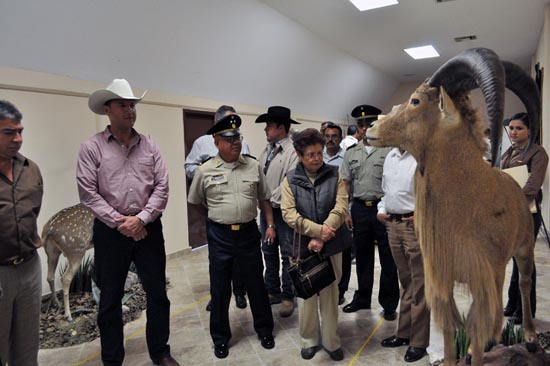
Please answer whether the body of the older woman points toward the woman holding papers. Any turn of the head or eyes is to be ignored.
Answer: no

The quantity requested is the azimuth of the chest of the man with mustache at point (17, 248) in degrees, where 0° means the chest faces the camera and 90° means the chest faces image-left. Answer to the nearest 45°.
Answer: approximately 315°

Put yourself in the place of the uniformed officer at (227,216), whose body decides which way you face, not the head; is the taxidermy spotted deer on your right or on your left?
on your right

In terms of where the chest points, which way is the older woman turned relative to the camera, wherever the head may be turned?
toward the camera

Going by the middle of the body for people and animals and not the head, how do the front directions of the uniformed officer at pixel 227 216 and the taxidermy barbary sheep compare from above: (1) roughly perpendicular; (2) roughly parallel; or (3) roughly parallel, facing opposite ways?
roughly perpendicular

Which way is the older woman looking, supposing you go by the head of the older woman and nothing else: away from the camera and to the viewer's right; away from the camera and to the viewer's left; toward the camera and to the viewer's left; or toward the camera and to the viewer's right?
toward the camera and to the viewer's right

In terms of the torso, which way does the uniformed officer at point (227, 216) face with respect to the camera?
toward the camera

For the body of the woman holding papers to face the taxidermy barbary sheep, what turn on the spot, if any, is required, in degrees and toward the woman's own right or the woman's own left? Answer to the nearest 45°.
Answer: approximately 45° to the woman's own left

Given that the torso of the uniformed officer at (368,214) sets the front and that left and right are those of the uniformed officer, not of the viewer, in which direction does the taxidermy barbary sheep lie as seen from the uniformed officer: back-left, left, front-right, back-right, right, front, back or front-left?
front

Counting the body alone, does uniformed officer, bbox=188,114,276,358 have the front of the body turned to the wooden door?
no

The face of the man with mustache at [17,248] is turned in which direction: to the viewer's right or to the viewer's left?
to the viewer's right

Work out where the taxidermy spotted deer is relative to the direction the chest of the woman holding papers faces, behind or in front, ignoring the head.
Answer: in front
